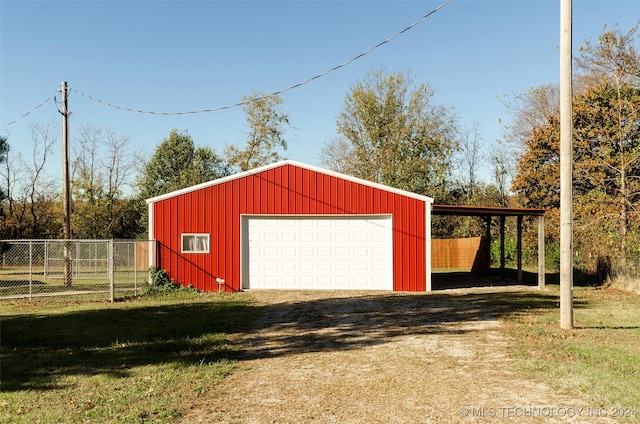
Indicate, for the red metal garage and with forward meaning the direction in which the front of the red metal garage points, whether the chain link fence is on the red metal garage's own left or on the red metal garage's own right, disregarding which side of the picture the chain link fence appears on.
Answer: on the red metal garage's own right

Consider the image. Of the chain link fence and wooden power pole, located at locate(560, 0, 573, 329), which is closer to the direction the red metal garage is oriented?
the wooden power pole

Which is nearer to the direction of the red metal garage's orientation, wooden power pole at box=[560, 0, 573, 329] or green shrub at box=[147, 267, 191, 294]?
the wooden power pole

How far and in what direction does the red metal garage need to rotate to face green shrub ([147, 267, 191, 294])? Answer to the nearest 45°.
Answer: approximately 90° to its right

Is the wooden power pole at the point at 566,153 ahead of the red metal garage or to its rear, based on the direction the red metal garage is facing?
ahead

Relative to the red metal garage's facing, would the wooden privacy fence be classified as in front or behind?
behind

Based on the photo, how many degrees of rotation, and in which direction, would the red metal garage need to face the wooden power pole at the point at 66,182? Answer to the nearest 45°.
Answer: approximately 90° to its right

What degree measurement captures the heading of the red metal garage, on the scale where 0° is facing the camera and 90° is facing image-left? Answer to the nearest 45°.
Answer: approximately 0°
